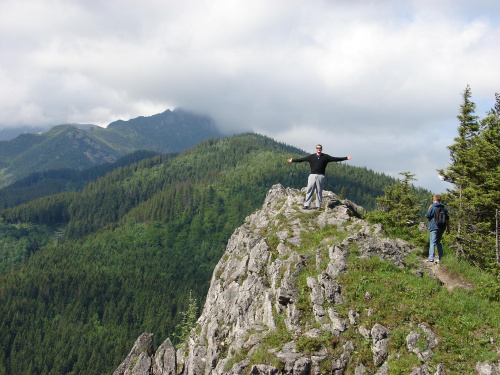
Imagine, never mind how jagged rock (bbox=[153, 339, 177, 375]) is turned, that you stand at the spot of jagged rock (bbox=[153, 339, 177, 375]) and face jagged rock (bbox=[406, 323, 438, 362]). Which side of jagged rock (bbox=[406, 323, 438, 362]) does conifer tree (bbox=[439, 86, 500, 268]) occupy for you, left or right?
left

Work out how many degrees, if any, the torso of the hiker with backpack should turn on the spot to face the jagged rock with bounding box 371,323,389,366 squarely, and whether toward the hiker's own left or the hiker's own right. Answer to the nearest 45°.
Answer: approximately 135° to the hiker's own left

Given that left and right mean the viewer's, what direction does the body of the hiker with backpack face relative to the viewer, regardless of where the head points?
facing away from the viewer and to the left of the viewer

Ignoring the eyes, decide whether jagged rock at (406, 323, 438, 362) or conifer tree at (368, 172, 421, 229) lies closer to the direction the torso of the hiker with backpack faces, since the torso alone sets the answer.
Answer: the conifer tree

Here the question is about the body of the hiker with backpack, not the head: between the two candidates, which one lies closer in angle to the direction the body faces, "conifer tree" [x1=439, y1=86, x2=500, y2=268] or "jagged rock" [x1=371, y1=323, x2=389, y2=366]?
the conifer tree

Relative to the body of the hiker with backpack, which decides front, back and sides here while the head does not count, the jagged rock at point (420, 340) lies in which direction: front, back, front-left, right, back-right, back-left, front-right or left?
back-left

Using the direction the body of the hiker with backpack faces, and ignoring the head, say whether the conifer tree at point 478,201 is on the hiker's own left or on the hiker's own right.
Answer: on the hiker's own right
